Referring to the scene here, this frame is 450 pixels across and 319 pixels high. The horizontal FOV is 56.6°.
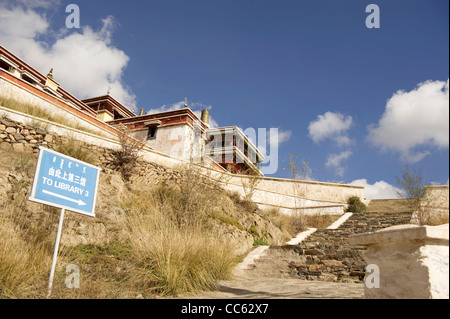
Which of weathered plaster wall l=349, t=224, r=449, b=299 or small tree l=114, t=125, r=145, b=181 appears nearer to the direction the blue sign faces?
the weathered plaster wall

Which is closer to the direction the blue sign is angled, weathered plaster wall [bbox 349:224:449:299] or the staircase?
the weathered plaster wall

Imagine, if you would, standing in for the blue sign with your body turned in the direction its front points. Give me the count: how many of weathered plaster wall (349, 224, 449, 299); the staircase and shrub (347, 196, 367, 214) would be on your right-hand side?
0

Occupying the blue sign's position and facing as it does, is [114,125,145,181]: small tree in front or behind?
behind

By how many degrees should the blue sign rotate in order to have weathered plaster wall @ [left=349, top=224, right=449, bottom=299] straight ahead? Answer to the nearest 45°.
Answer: approximately 45° to its left

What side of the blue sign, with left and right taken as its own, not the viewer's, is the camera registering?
front

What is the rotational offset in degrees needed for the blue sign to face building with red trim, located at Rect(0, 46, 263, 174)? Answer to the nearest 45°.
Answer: approximately 180°

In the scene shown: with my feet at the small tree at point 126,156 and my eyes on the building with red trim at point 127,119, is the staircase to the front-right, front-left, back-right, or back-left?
back-right

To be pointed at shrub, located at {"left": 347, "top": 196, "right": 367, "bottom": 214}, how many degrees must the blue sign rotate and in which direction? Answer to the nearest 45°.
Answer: approximately 135° to its left

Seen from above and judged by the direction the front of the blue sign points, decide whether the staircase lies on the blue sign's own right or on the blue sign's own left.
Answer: on the blue sign's own left
